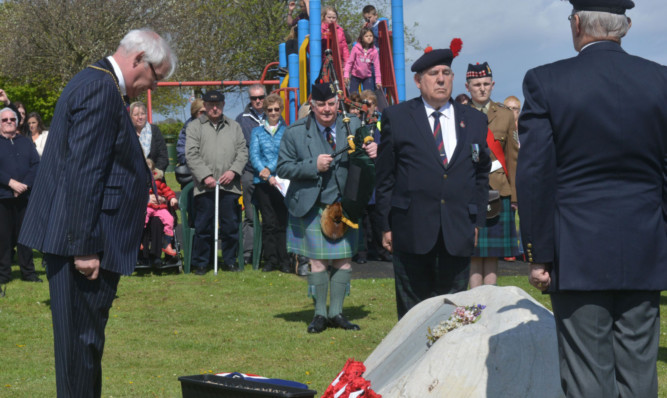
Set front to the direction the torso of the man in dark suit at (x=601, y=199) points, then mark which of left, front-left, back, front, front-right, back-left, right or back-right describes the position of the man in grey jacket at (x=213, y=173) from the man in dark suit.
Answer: front-left

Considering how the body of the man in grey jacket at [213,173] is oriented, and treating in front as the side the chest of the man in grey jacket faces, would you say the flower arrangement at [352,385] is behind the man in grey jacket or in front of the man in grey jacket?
in front

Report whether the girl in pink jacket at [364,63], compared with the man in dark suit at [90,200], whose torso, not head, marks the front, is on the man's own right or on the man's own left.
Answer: on the man's own left

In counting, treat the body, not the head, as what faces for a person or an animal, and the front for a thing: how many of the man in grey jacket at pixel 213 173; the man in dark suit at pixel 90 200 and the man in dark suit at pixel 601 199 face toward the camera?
1

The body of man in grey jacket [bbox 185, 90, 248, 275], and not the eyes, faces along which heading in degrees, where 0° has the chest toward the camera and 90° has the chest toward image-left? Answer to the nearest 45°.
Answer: approximately 0°

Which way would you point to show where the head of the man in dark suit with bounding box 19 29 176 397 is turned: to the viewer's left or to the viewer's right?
to the viewer's right

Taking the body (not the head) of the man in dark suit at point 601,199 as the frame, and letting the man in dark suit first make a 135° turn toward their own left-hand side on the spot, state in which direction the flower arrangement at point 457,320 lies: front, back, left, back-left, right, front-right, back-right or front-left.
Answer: right

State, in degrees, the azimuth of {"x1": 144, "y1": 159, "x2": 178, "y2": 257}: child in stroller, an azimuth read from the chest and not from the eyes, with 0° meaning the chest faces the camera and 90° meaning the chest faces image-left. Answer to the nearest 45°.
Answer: approximately 315°

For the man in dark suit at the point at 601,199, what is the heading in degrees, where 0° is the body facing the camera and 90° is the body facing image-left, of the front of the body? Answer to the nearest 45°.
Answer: approximately 180°

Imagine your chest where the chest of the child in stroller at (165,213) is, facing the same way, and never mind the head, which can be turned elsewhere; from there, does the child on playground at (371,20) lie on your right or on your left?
on your left

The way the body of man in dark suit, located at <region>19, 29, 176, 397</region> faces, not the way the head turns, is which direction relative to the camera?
to the viewer's right
